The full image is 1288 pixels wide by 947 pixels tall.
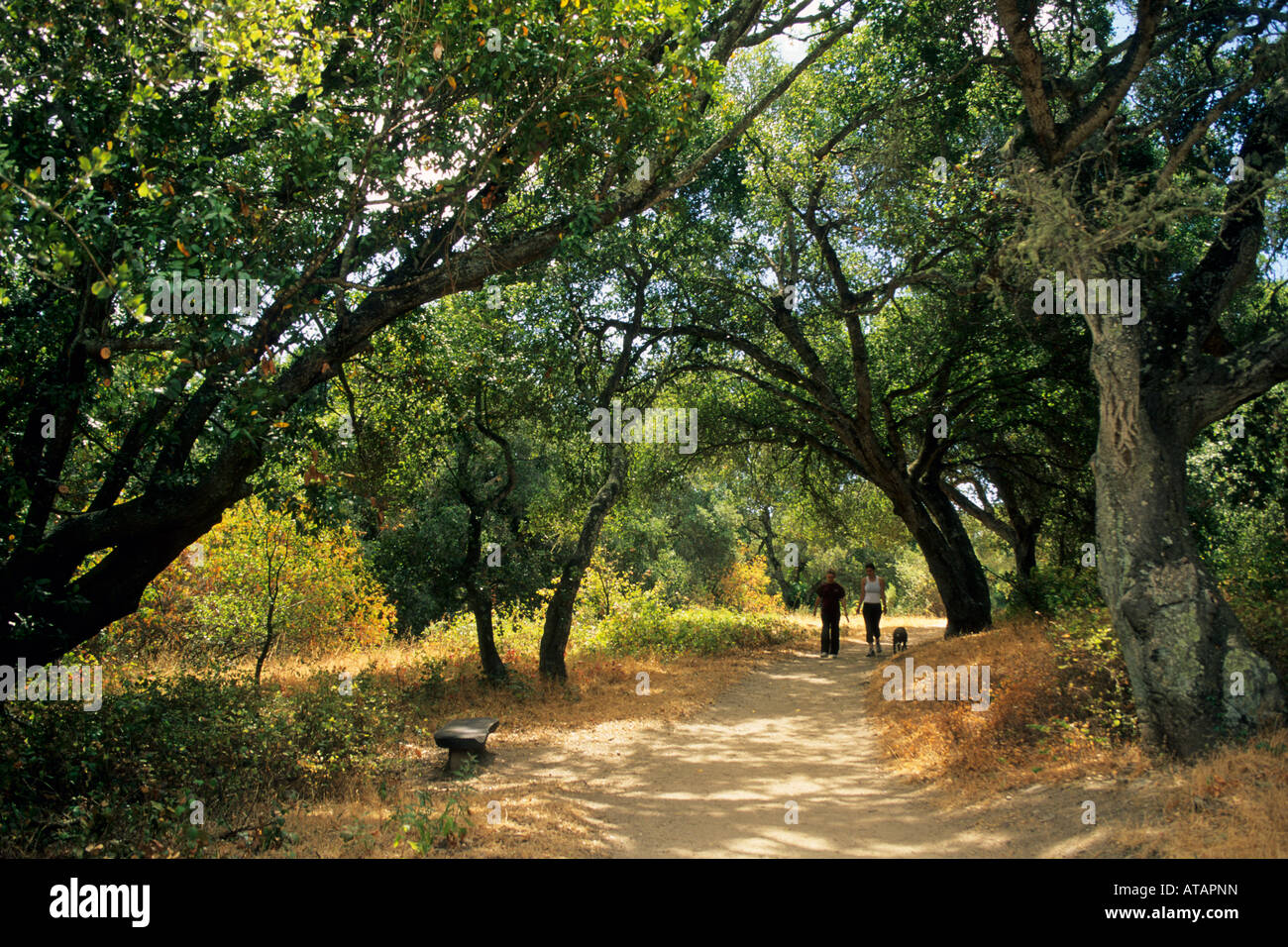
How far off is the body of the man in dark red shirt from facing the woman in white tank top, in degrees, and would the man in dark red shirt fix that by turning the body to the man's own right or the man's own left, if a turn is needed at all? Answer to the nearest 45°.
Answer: approximately 45° to the man's own left

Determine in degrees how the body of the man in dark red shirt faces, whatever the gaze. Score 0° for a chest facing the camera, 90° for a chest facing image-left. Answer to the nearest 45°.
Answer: approximately 0°

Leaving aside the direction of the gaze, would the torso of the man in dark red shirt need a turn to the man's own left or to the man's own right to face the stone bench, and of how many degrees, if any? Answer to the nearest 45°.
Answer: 0° — they already face it
